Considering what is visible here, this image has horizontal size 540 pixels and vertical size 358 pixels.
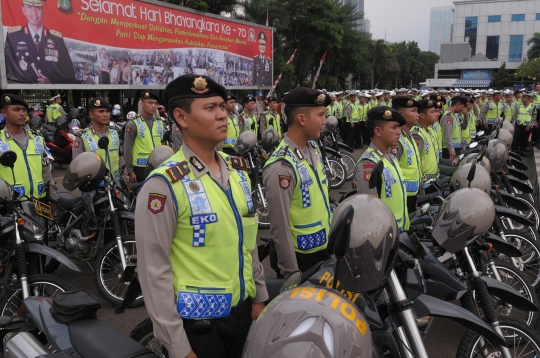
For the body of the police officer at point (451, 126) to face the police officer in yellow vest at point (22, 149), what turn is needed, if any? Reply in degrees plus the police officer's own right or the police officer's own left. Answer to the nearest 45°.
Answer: approximately 135° to the police officer's own right

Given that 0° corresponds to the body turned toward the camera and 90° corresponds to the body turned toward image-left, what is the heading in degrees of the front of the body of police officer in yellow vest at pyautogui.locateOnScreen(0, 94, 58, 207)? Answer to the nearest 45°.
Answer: approximately 315°

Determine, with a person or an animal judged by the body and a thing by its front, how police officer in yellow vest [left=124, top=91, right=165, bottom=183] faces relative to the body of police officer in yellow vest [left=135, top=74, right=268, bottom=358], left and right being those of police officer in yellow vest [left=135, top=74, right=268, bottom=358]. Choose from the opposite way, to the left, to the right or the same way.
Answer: the same way

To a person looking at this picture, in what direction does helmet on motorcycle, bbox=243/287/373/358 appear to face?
facing away from the viewer and to the right of the viewer

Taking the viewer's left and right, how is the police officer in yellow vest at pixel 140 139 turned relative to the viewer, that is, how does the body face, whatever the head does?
facing the viewer and to the right of the viewer

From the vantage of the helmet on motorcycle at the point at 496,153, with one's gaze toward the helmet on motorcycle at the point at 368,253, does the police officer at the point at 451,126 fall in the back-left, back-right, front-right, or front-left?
back-right

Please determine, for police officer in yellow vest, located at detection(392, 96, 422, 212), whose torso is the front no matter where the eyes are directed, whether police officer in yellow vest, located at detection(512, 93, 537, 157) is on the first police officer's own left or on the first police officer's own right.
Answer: on the first police officer's own left

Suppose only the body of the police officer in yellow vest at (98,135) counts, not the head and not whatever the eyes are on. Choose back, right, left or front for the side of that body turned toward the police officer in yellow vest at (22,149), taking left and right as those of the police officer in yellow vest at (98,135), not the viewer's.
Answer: right

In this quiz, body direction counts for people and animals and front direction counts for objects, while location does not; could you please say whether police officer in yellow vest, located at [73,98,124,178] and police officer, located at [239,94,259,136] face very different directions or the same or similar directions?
same or similar directions
